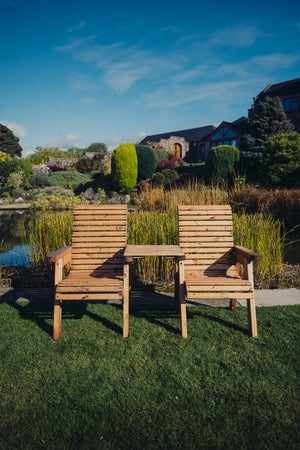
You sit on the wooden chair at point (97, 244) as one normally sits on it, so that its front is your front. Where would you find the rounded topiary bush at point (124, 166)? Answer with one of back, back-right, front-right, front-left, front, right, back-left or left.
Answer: back

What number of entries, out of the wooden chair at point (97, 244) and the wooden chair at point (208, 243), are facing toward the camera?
2

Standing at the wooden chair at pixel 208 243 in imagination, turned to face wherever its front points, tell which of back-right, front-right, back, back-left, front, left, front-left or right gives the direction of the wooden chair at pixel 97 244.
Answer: right

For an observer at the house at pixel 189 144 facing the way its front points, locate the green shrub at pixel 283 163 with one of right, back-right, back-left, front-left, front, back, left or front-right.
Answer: front-left

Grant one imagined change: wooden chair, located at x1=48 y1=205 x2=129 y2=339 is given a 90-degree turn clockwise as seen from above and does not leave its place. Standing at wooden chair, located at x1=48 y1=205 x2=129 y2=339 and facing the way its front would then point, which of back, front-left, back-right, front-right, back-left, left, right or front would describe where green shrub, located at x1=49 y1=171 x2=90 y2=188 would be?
right

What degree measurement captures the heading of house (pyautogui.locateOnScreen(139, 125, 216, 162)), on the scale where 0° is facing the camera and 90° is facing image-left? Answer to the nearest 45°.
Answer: approximately 45°

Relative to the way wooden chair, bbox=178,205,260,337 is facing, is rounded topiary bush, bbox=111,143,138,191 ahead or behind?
behind

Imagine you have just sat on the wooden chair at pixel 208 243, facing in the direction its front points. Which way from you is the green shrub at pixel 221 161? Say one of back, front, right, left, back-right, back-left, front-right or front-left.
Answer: back

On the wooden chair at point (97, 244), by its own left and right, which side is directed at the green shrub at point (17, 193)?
back

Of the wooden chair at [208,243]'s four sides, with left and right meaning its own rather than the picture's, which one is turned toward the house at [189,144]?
back

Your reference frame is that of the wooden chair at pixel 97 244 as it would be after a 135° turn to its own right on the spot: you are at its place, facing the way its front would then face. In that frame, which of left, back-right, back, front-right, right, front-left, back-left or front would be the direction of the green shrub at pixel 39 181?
front-right

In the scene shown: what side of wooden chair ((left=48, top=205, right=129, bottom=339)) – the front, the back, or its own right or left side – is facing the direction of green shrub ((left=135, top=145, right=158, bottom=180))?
back
